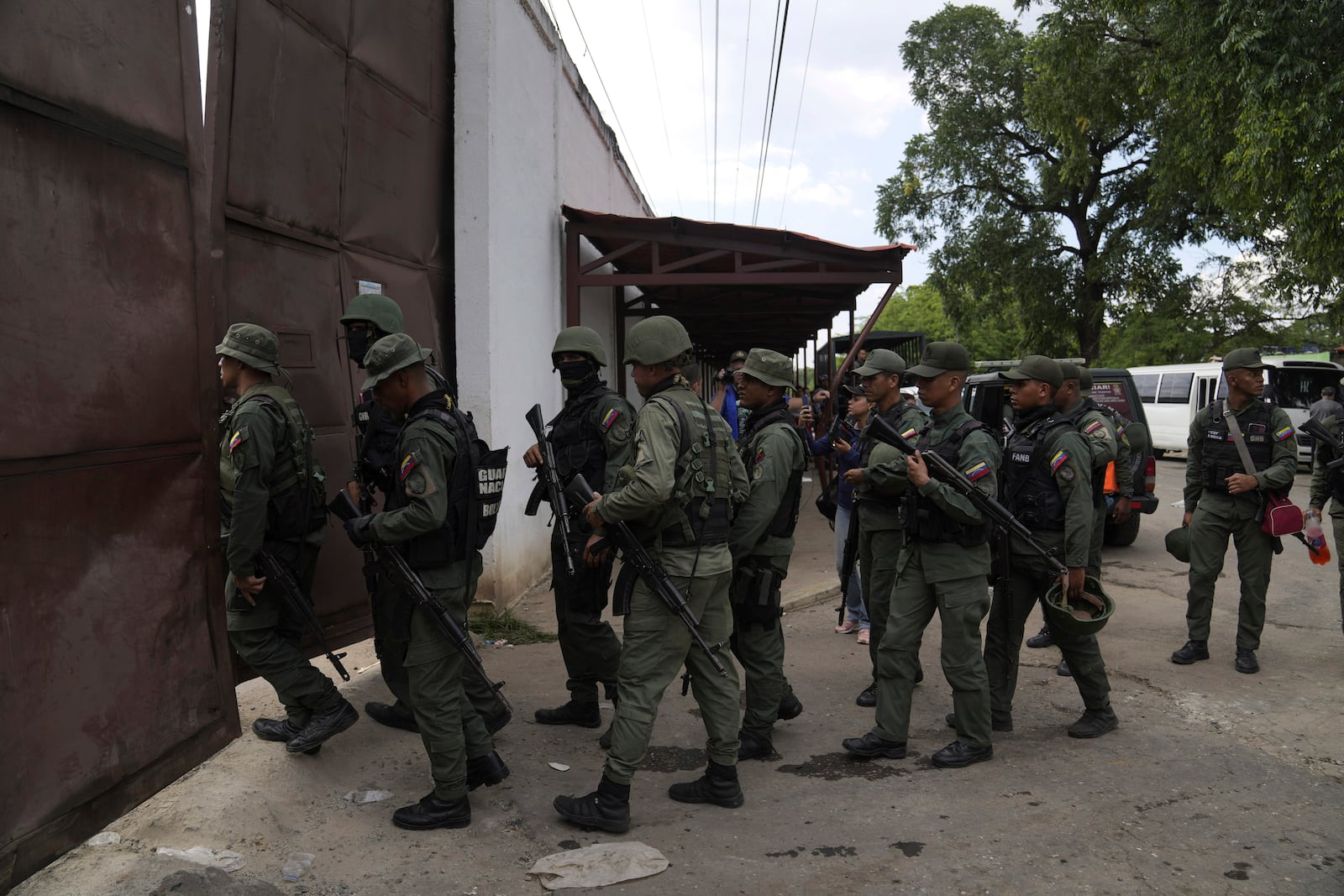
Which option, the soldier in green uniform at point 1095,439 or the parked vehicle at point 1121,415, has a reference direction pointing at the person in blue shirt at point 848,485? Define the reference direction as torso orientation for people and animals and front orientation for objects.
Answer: the soldier in green uniform

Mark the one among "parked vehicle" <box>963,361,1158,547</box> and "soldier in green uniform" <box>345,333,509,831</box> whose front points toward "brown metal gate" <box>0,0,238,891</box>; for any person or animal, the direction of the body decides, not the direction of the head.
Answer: the soldier in green uniform

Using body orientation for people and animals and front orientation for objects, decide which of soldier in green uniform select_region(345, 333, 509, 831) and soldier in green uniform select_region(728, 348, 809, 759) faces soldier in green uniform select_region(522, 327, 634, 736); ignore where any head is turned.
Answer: soldier in green uniform select_region(728, 348, 809, 759)

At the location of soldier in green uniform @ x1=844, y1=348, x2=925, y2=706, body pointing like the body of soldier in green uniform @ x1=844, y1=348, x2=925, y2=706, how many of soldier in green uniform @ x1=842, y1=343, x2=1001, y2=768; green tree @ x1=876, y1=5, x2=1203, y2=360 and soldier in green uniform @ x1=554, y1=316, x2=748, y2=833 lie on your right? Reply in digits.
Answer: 1

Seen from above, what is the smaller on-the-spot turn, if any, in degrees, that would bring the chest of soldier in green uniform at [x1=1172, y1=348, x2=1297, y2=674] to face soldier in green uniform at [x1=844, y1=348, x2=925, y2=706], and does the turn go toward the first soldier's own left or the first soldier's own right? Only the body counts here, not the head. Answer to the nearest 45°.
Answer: approximately 45° to the first soldier's own right

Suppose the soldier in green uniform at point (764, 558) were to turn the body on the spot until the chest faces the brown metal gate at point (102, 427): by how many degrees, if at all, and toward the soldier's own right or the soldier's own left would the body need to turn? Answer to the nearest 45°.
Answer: approximately 45° to the soldier's own left

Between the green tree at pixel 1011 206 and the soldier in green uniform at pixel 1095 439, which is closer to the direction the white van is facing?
the soldier in green uniform

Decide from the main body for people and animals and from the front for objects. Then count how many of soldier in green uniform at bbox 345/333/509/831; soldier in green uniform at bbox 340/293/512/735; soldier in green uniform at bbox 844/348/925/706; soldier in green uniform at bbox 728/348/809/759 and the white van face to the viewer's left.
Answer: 4

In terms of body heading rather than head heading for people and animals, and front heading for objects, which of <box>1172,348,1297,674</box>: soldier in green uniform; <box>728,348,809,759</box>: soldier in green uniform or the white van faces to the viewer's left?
<box>728,348,809,759</box>: soldier in green uniform

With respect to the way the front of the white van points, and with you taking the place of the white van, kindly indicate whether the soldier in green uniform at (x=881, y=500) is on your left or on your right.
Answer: on your right
